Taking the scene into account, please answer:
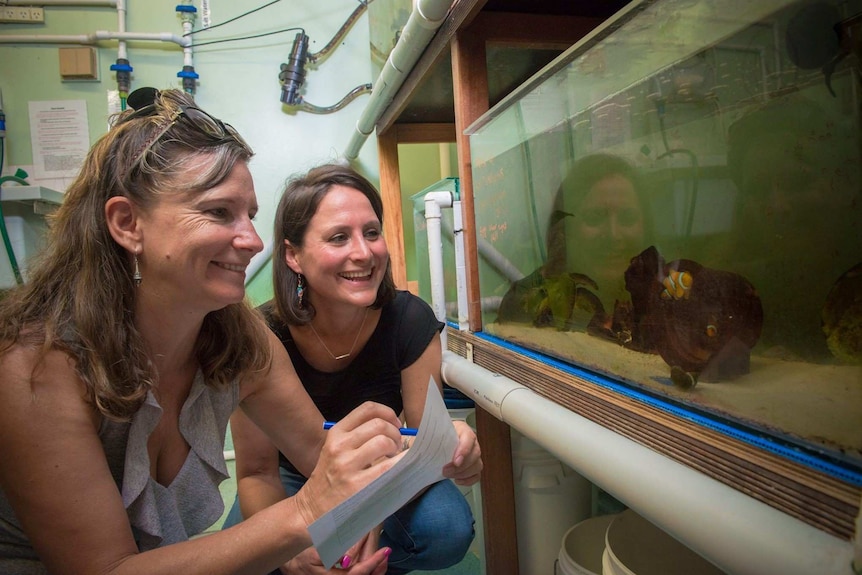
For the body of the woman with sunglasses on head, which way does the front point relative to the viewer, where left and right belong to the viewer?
facing the viewer and to the right of the viewer

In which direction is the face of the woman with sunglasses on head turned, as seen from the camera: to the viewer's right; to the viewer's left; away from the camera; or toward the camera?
to the viewer's right

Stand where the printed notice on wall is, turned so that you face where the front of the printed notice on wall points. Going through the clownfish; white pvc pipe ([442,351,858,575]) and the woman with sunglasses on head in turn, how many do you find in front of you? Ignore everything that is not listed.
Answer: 3

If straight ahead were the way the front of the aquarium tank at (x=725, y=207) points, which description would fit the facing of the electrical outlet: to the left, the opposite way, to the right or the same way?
to the left

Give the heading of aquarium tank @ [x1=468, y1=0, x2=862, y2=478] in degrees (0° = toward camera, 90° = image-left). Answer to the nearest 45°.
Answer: approximately 45°

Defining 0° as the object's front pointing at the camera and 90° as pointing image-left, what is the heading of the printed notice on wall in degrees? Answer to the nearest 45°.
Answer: approximately 0°

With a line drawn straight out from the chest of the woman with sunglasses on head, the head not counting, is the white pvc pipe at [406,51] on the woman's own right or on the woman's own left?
on the woman's own left

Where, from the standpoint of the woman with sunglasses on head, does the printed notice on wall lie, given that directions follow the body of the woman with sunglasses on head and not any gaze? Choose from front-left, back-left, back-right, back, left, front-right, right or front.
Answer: back-left
